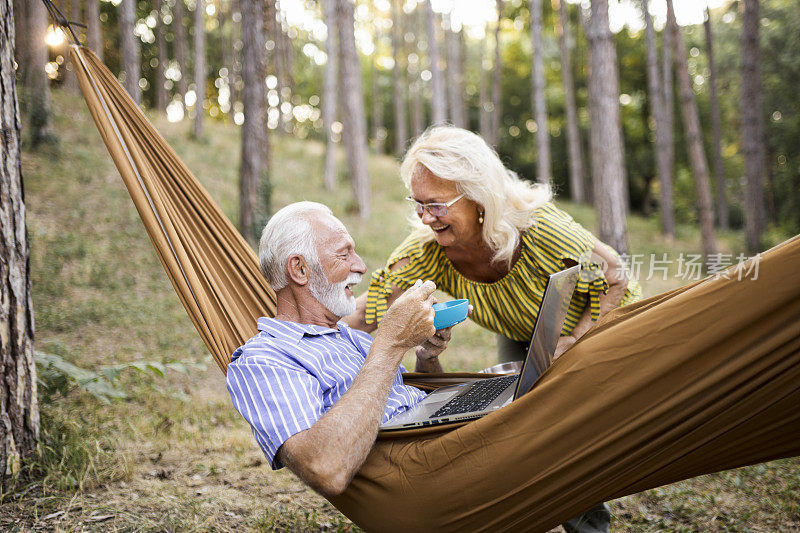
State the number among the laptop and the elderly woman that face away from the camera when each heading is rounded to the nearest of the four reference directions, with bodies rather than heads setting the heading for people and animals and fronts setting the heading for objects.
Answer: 0

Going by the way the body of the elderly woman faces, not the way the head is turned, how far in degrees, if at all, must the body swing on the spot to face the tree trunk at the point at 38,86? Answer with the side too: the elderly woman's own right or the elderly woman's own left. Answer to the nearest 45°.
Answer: approximately 90° to the elderly woman's own right

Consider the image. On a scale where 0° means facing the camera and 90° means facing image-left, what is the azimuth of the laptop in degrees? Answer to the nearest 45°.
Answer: approximately 90°

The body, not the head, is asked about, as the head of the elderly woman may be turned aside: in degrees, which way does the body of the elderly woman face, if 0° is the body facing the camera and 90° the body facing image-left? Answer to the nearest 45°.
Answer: approximately 45°

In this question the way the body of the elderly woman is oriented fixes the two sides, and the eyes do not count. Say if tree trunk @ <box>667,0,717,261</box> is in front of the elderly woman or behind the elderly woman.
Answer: behind

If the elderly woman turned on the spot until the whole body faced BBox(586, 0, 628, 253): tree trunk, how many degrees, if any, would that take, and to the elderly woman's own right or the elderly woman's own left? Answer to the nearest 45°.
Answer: approximately 135° to the elderly woman's own right

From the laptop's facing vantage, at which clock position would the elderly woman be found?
The elderly woman is roughly at 3 o'clock from the laptop.

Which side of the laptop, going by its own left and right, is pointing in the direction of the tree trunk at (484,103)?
right

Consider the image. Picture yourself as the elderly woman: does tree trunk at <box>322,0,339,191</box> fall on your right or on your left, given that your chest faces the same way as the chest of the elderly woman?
on your right

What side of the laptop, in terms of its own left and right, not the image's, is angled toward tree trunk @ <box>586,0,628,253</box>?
right

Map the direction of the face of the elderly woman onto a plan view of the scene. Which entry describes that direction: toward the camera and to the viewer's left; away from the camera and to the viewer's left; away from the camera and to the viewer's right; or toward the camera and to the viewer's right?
toward the camera and to the viewer's left

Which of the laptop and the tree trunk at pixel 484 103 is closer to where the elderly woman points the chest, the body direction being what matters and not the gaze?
the laptop
